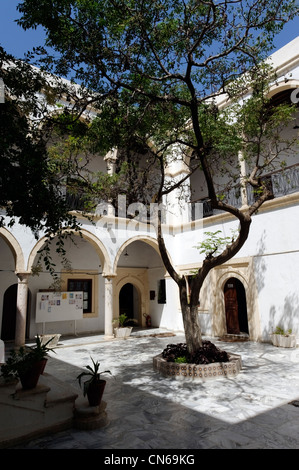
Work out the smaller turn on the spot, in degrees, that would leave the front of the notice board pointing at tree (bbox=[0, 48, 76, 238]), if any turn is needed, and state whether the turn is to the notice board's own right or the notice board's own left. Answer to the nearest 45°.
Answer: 0° — it already faces it

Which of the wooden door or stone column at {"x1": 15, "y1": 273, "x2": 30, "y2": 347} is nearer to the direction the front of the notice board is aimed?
the stone column

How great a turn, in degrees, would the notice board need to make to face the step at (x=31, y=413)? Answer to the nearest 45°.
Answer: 0° — it already faces it

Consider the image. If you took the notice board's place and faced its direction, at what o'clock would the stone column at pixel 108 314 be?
The stone column is roughly at 10 o'clock from the notice board.

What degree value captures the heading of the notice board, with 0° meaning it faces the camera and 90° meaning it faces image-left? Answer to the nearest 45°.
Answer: approximately 0°

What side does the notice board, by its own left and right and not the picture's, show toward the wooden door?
left

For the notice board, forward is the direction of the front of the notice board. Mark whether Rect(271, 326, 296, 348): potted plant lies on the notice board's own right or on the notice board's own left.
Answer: on the notice board's own left

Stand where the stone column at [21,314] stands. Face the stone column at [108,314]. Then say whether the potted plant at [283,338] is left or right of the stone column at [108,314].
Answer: right

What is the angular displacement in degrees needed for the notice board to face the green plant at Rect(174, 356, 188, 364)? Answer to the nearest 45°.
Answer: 0° — it already faces it

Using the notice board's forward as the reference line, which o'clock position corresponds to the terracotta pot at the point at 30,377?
The terracotta pot is roughly at 12 o'clock from the notice board.
